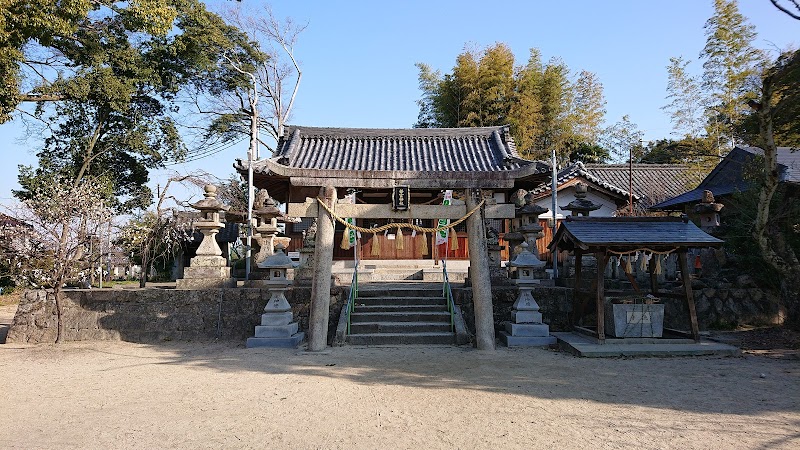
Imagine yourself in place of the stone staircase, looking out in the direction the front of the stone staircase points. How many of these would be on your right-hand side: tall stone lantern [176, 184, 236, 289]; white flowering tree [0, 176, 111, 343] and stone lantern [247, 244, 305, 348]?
3

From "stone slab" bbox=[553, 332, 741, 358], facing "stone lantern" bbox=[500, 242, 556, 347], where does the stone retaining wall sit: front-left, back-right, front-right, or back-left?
front-left

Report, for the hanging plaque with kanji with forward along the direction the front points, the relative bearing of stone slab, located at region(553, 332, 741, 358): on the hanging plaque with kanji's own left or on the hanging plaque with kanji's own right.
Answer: on the hanging plaque with kanji's own left

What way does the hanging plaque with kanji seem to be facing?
toward the camera

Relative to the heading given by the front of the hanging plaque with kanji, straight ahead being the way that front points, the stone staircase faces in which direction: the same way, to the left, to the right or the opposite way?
the same way

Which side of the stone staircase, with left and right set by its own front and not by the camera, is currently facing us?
front

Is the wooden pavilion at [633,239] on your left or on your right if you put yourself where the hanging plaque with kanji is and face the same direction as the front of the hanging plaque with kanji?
on your left

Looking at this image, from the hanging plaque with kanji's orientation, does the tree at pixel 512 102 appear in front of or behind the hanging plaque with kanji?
behind

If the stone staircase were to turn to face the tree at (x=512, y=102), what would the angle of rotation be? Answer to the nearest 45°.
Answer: approximately 180°

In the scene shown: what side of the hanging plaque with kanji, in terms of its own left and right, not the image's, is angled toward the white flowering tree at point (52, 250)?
right

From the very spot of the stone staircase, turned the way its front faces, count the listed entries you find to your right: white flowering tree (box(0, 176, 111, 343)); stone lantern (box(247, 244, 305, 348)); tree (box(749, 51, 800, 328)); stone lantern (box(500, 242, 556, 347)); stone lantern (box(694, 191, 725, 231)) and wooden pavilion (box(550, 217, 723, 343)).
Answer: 2

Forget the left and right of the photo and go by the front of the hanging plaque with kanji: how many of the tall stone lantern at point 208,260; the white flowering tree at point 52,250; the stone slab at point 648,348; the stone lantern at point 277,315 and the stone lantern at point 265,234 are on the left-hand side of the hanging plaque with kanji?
1

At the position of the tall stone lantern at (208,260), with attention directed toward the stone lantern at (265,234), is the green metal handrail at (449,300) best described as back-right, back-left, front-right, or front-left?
front-right

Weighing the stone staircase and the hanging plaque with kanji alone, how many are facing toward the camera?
2

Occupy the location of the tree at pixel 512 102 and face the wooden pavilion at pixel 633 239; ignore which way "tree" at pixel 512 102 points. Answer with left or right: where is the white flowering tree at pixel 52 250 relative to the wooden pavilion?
right
